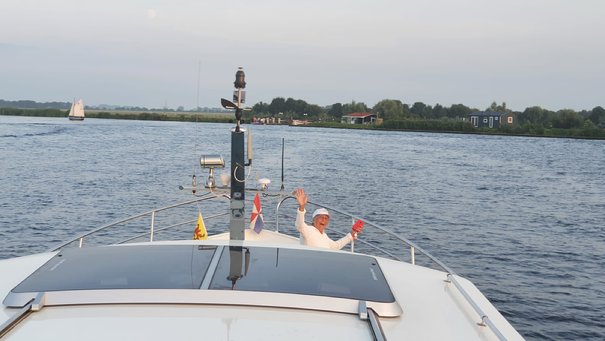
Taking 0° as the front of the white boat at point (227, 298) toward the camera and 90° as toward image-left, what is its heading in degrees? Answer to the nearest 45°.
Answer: approximately 180°
